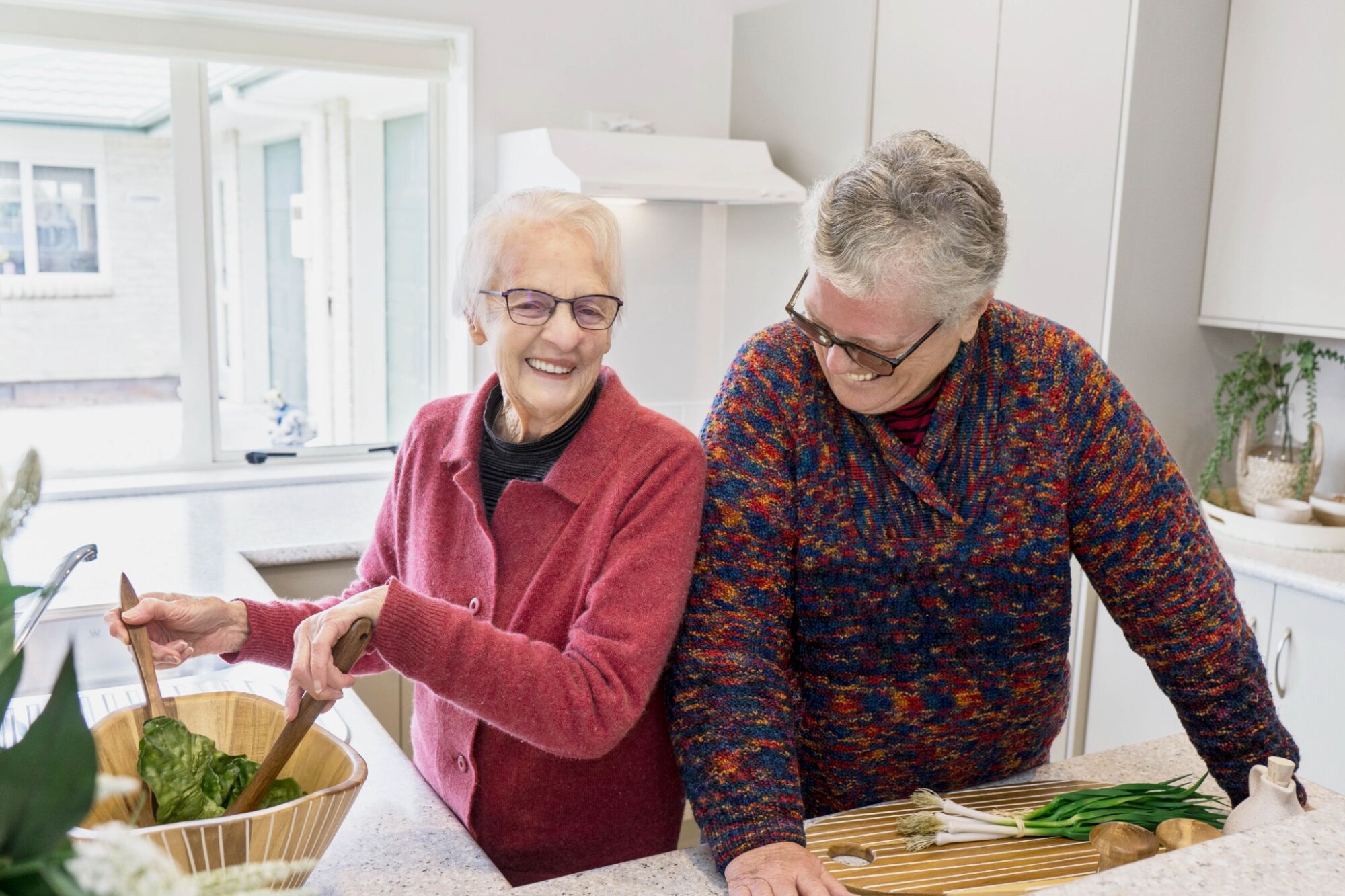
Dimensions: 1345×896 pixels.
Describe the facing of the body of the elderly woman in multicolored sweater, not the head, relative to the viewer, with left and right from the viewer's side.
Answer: facing the viewer

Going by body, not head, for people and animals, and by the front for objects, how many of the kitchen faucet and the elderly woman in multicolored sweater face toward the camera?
1

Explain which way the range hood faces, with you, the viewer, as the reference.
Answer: facing the viewer and to the right of the viewer

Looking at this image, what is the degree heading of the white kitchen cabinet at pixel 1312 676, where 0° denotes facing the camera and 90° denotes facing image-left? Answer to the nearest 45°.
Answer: approximately 45°

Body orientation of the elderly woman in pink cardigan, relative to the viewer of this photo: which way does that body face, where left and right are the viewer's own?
facing the viewer and to the left of the viewer

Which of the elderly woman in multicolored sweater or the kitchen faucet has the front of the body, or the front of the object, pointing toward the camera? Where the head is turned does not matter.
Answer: the elderly woman in multicolored sweater

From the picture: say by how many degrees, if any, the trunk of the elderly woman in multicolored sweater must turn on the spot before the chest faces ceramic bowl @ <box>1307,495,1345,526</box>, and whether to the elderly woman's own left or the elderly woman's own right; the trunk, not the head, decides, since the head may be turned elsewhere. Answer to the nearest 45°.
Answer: approximately 135° to the elderly woman's own left

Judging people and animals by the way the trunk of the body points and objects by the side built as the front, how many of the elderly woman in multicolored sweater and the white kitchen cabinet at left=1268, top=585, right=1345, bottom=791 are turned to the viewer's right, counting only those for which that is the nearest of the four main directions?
0

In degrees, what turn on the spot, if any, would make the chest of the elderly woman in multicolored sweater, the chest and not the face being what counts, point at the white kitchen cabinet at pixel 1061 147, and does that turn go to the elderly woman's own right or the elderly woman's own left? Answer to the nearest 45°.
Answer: approximately 180°

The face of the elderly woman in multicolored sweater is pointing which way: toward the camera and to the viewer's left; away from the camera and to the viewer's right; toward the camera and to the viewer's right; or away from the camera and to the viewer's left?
toward the camera and to the viewer's left
